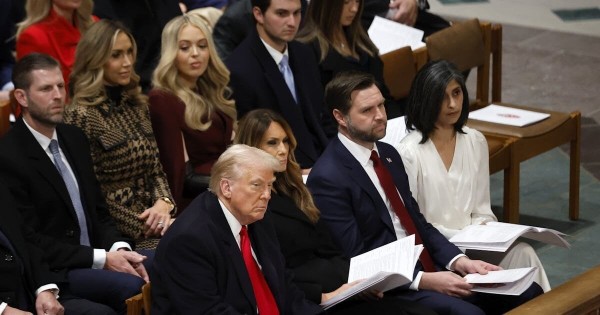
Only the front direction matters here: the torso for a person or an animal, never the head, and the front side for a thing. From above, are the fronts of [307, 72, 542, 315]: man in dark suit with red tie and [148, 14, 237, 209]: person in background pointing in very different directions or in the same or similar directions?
same or similar directions

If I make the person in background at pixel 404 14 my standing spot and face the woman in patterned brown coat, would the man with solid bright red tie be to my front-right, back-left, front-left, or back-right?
front-left

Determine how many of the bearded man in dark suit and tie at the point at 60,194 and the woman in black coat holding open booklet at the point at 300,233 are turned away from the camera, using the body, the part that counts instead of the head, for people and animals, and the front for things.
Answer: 0

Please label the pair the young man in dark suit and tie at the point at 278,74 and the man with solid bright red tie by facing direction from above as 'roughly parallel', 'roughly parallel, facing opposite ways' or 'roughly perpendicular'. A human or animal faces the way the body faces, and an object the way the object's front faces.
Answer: roughly parallel

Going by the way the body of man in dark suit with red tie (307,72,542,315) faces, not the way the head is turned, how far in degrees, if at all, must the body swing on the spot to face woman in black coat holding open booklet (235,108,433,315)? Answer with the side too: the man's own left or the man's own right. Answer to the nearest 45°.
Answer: approximately 90° to the man's own right
